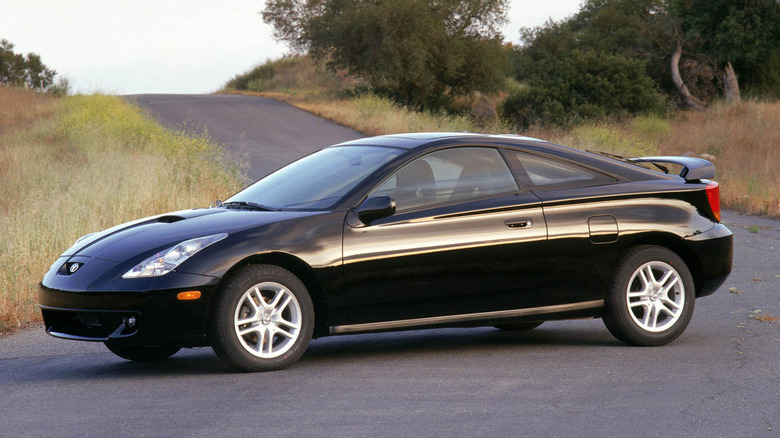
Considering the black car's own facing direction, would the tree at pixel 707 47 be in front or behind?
behind

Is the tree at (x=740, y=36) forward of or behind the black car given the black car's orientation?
behind

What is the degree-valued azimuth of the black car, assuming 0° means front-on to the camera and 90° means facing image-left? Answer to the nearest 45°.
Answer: approximately 45°

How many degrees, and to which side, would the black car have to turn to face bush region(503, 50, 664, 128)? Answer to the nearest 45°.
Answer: approximately 135° to its right

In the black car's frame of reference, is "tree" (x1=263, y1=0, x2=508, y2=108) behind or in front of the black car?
behind
